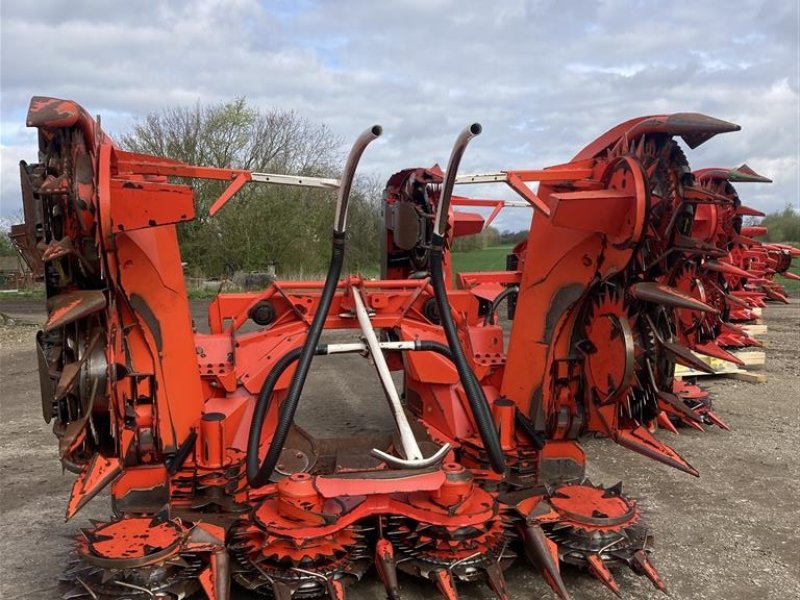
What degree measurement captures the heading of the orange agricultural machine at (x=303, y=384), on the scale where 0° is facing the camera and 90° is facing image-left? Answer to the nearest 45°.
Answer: approximately 0°

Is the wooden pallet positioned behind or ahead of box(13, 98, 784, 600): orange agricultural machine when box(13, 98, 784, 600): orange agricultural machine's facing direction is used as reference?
behind
